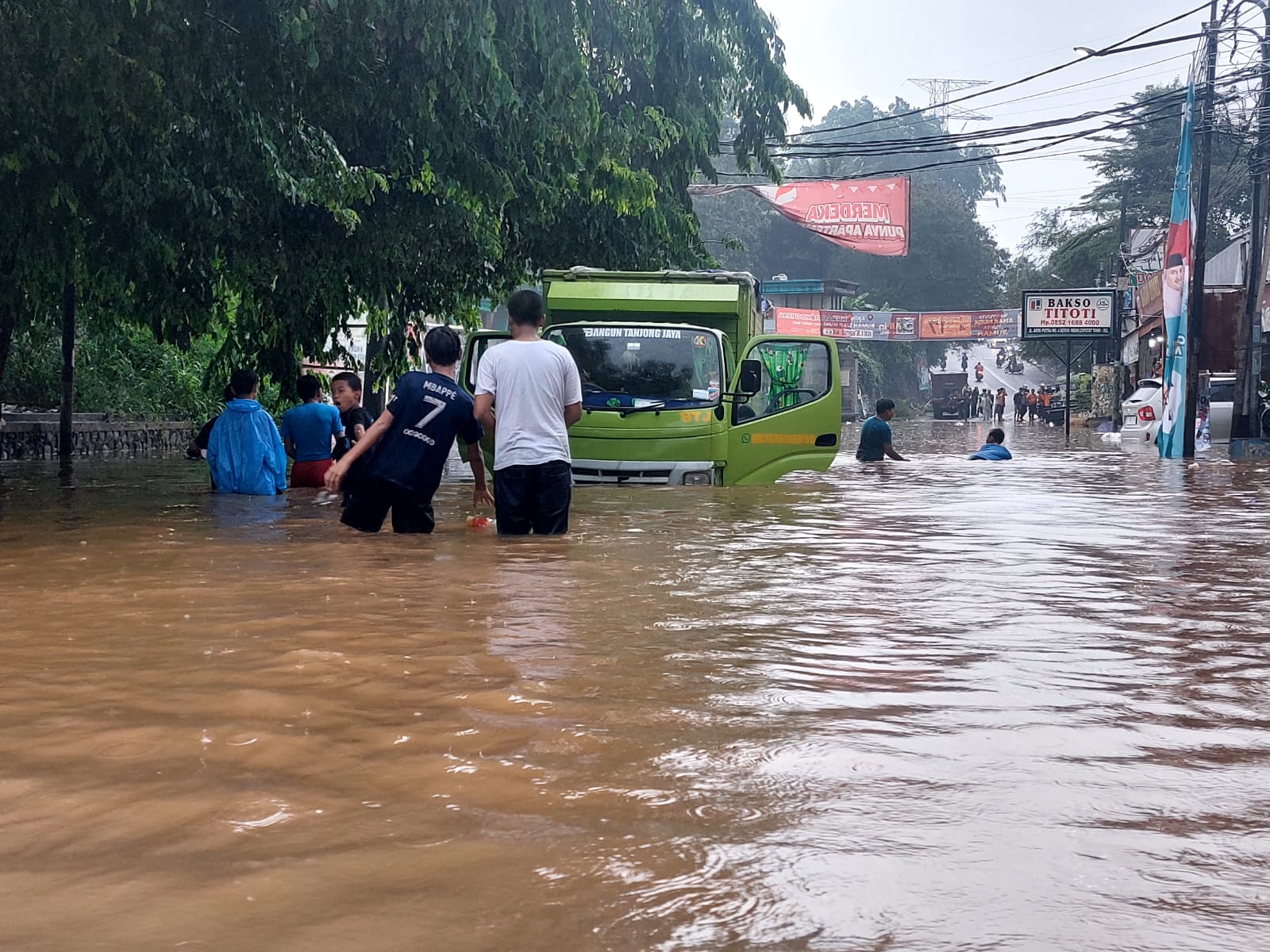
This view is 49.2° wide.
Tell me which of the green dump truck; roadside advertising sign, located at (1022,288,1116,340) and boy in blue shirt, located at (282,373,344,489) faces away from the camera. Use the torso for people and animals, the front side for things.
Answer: the boy in blue shirt

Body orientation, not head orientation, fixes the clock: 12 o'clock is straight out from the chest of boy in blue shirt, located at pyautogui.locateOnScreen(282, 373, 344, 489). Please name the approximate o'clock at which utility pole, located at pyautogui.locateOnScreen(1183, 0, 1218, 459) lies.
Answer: The utility pole is roughly at 2 o'clock from the boy in blue shirt.

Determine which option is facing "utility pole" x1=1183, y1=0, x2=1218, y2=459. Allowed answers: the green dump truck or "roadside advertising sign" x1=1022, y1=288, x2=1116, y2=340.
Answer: the roadside advertising sign

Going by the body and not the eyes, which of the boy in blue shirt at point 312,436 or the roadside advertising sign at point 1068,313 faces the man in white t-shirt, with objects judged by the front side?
the roadside advertising sign

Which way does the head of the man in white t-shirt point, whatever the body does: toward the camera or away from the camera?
away from the camera

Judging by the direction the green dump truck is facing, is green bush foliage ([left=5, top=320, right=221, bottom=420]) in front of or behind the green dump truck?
behind

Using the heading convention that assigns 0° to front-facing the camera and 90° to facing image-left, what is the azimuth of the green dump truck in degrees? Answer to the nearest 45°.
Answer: approximately 0°

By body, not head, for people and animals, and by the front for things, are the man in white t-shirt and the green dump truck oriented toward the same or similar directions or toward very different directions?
very different directions

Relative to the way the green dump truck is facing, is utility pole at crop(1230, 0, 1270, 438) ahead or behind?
behind

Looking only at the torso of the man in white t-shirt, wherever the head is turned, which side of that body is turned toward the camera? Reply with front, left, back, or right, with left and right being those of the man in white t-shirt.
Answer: back

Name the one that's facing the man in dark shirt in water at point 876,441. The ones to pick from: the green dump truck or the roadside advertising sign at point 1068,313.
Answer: the roadside advertising sign

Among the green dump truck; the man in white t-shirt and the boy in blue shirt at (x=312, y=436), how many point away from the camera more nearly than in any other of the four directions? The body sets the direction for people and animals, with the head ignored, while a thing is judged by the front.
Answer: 2
